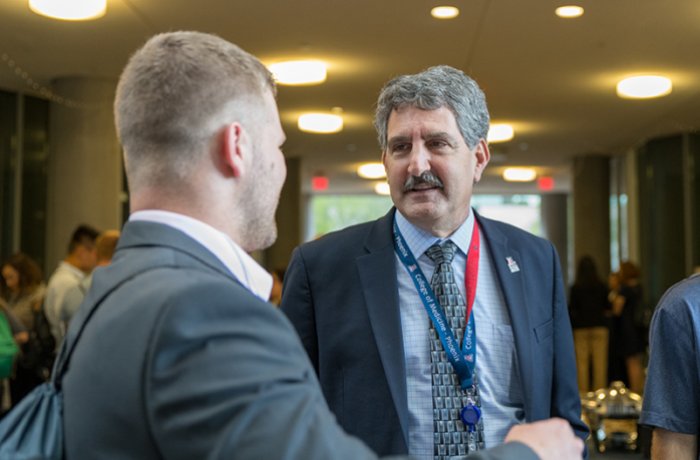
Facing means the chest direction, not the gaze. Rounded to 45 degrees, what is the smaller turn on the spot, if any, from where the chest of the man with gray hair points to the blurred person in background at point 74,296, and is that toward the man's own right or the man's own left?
approximately 135° to the man's own right

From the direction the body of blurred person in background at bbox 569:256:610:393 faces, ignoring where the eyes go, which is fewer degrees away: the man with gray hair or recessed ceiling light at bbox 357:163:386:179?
the recessed ceiling light

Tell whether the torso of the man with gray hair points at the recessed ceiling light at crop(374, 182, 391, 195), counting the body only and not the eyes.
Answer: no

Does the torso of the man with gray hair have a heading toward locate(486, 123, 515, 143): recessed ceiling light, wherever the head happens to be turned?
no

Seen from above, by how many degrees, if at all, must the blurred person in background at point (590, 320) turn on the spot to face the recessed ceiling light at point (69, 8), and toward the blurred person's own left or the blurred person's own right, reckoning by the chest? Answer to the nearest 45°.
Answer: approximately 135° to the blurred person's own left

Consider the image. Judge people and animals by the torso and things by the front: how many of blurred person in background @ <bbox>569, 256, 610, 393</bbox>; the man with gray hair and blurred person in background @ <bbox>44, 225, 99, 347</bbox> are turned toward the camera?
1

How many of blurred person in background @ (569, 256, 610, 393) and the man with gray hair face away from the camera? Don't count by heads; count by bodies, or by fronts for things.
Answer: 1

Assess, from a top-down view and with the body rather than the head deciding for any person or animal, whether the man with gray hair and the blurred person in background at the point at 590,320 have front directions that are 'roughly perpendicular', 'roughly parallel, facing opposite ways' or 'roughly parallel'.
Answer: roughly parallel, facing opposite ways

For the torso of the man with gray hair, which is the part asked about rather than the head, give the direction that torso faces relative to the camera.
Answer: toward the camera

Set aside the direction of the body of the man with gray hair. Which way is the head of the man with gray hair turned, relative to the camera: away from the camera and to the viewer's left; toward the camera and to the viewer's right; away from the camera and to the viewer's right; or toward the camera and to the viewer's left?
toward the camera and to the viewer's left

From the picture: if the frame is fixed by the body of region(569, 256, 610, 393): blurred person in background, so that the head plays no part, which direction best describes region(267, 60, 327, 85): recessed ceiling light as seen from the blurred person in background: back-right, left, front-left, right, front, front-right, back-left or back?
back-left

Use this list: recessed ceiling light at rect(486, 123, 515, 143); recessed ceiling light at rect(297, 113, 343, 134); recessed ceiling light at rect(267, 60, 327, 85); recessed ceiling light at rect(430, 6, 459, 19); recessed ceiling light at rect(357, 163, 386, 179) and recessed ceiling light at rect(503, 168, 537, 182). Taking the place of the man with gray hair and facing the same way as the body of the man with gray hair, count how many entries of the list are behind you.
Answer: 6

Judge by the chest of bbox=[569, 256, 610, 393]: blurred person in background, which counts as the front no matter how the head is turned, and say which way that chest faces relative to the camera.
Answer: away from the camera
